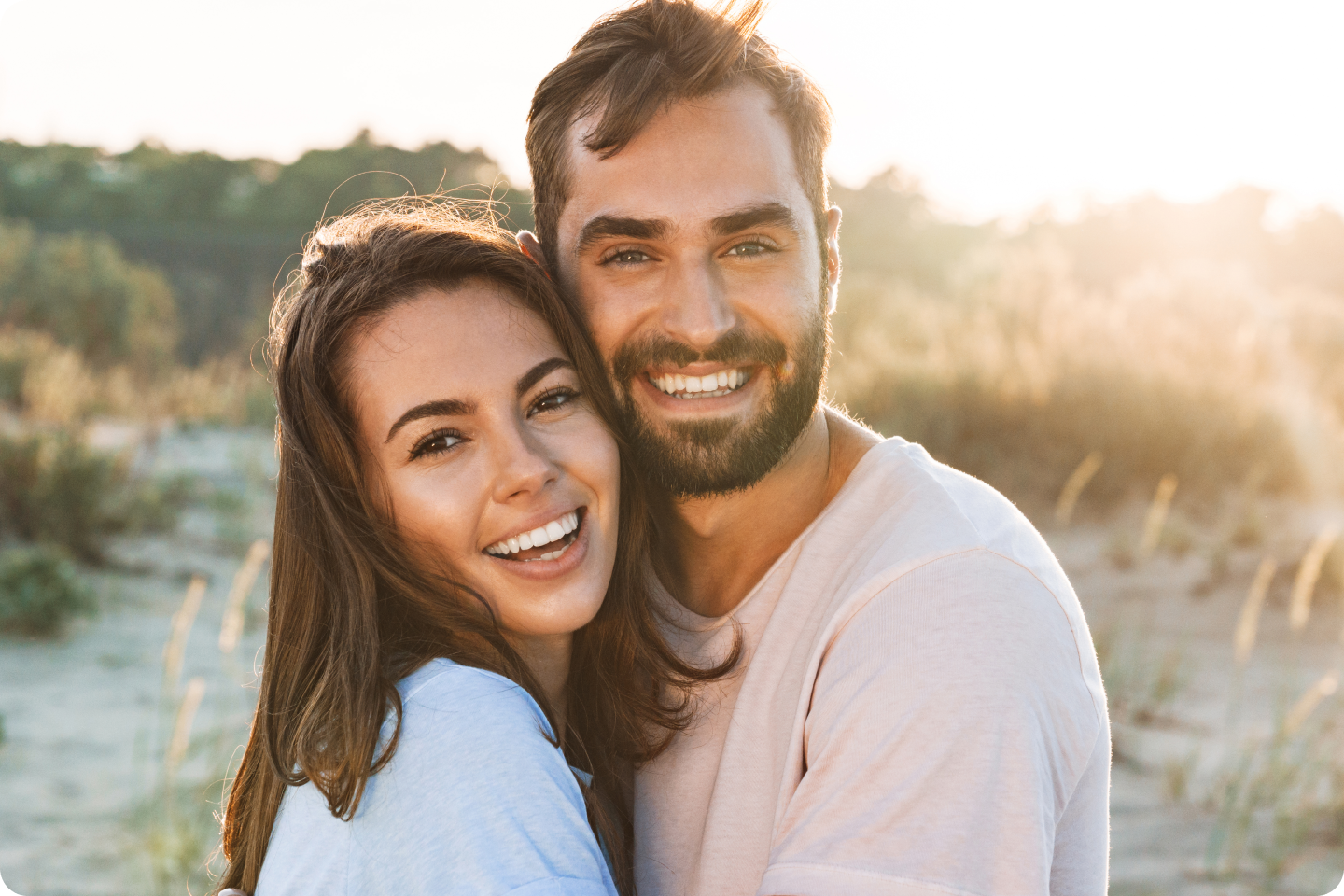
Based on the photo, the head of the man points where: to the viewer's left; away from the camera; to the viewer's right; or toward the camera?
toward the camera

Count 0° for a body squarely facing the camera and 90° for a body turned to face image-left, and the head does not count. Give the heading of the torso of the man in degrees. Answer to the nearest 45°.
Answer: approximately 45°

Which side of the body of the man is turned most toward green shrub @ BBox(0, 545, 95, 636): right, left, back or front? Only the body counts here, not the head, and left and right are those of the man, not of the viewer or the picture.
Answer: right

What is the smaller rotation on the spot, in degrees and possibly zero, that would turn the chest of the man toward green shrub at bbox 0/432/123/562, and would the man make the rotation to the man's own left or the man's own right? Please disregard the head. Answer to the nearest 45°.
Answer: approximately 90° to the man's own right
